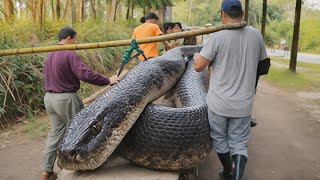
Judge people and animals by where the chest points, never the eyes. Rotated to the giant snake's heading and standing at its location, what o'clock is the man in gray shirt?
The man in gray shirt is roughly at 7 o'clock from the giant snake.

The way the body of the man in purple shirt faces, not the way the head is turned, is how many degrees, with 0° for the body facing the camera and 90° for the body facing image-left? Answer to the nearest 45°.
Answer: approximately 225°

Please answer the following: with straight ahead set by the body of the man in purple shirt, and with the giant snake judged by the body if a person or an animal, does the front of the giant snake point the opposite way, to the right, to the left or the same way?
the opposite way

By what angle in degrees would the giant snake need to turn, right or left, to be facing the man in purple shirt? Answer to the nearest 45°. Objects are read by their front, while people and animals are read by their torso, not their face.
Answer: approximately 90° to its right

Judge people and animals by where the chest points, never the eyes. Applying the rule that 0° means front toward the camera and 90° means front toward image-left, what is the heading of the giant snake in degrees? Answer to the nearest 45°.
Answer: approximately 45°
